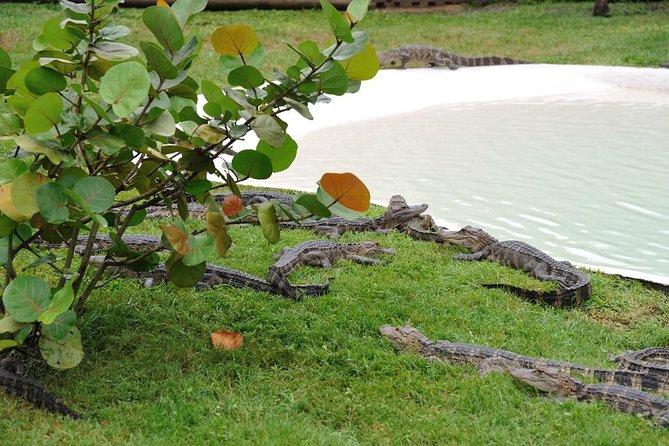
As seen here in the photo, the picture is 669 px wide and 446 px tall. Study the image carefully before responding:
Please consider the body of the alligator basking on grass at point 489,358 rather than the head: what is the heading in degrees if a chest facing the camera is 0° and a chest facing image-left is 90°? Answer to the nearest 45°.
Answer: approximately 90°

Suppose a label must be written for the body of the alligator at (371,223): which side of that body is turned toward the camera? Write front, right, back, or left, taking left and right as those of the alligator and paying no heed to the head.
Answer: right

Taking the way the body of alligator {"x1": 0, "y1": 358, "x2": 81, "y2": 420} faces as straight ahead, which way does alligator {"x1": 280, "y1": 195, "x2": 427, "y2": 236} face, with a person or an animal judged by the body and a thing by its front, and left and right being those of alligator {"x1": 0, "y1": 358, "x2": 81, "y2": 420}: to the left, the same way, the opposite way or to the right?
the opposite way

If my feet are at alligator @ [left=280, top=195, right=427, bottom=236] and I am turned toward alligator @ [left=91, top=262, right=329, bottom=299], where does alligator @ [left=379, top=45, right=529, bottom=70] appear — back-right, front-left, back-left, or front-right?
back-right

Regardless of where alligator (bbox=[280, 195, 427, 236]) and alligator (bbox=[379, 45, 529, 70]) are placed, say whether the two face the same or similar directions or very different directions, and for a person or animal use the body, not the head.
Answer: very different directions

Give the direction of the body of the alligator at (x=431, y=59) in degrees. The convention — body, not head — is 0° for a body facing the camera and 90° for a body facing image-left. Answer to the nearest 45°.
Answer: approximately 90°

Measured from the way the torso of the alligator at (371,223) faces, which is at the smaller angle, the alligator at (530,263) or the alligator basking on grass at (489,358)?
the alligator

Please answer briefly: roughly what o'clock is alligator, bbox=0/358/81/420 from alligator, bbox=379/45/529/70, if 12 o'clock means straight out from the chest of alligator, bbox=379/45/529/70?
alligator, bbox=0/358/81/420 is roughly at 9 o'clock from alligator, bbox=379/45/529/70.
